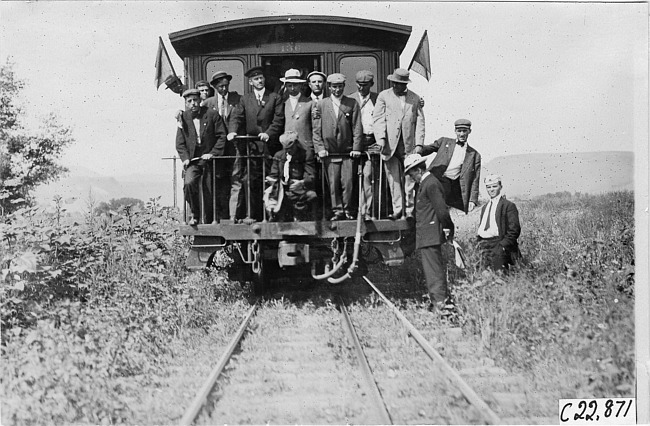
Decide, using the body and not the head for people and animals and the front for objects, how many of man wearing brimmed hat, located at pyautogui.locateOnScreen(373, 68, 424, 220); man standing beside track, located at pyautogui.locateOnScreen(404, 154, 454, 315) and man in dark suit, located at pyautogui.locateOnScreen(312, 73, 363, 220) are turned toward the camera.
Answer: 2

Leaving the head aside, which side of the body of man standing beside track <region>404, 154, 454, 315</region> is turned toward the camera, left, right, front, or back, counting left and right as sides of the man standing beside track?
left

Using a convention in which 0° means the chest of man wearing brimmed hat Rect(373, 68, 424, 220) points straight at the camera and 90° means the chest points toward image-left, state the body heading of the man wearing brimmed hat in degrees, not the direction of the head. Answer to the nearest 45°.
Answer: approximately 0°

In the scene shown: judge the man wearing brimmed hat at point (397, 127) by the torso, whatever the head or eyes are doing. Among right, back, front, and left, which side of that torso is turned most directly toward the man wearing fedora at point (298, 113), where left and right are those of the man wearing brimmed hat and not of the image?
right

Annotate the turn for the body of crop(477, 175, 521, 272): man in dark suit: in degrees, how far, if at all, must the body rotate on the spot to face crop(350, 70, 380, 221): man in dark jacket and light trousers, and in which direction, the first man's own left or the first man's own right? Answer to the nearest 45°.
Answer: approximately 45° to the first man's own right

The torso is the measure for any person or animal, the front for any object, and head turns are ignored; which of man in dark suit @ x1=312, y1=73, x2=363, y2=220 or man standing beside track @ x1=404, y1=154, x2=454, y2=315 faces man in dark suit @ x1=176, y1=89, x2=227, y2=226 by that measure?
the man standing beside track
